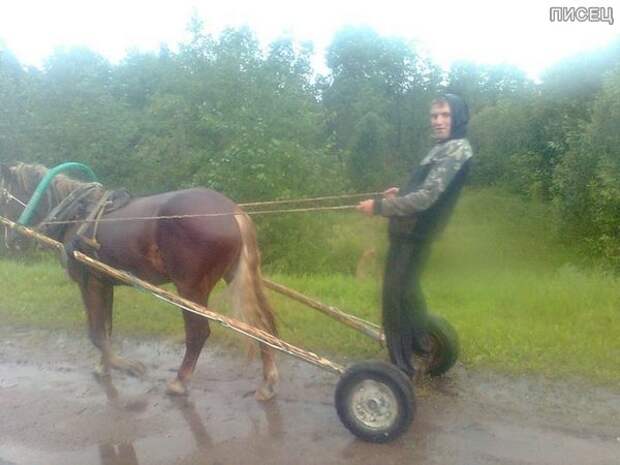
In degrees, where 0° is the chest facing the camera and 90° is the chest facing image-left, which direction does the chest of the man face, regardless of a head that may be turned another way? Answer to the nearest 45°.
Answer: approximately 90°

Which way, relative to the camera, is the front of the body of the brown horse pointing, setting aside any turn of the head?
to the viewer's left

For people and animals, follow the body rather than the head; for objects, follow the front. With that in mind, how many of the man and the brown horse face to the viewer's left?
2

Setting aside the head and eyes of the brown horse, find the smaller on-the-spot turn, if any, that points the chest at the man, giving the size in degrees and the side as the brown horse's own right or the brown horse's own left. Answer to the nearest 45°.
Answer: approximately 135° to the brown horse's own left
